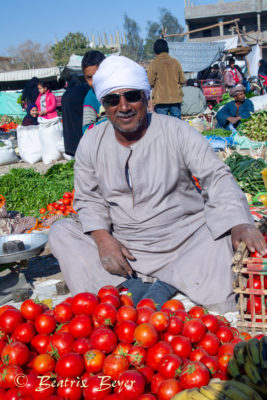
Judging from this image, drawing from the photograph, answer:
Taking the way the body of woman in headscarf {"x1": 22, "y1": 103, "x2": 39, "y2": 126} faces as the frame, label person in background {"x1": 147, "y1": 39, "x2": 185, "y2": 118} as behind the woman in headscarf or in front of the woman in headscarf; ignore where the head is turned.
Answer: in front

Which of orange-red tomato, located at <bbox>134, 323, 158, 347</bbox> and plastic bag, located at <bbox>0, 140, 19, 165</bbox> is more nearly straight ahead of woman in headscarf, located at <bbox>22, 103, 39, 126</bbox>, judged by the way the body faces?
the orange-red tomato

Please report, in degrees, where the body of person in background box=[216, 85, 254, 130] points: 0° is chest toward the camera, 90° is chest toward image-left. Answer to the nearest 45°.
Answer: approximately 0°

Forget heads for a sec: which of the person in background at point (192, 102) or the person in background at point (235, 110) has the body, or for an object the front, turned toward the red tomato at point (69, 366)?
the person in background at point (235, 110)

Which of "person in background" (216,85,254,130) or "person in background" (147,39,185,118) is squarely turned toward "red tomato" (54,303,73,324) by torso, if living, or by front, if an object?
"person in background" (216,85,254,130)

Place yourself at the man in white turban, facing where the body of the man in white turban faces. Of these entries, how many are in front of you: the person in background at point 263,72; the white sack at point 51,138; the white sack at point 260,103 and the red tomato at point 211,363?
1

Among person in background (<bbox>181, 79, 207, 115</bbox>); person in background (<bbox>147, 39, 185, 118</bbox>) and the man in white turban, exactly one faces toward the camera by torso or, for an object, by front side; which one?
the man in white turban

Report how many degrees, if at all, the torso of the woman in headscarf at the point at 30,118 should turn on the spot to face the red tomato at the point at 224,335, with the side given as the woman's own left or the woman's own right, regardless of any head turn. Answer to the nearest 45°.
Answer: approximately 45° to the woman's own right

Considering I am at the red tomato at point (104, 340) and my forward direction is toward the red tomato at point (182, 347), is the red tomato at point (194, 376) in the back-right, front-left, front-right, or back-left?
front-right

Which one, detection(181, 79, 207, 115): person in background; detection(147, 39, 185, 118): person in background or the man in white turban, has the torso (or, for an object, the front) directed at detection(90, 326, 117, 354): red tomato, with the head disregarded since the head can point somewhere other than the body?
the man in white turban

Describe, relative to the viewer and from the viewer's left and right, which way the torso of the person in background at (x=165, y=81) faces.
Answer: facing away from the viewer

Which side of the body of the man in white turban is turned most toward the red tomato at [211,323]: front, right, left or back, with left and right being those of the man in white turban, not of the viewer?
front

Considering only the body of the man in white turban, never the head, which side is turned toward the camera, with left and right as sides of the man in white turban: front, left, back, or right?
front
